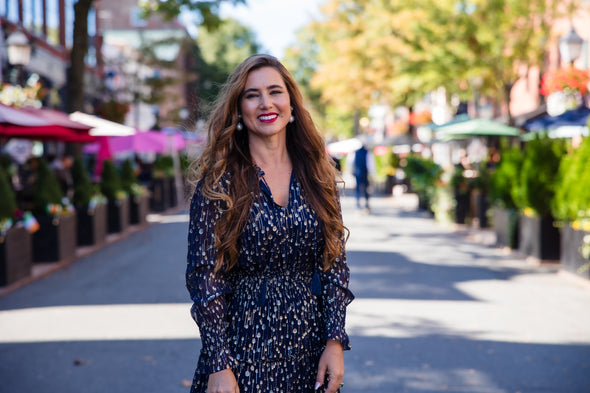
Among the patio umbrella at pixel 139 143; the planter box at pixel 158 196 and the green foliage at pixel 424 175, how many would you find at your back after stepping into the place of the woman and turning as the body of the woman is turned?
3

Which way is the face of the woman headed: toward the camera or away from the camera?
toward the camera

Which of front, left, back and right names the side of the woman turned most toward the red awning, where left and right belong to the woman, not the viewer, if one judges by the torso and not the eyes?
back

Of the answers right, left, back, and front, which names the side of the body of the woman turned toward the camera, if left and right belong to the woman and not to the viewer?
front

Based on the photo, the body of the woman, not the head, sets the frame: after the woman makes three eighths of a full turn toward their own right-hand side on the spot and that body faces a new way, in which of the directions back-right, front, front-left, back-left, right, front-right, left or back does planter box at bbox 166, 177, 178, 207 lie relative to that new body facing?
front-right

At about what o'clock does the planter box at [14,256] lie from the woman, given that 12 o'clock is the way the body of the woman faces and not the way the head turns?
The planter box is roughly at 5 o'clock from the woman.

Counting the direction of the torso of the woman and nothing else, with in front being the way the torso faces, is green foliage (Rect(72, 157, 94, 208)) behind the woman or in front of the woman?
behind

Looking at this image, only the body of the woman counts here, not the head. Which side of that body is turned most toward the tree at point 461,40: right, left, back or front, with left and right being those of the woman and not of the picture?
back

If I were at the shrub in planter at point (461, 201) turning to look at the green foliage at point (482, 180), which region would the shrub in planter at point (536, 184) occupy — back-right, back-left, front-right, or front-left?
front-right

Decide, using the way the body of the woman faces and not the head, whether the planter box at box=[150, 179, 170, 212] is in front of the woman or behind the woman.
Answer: behind

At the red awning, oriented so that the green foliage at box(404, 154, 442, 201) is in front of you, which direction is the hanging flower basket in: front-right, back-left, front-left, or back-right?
front-right

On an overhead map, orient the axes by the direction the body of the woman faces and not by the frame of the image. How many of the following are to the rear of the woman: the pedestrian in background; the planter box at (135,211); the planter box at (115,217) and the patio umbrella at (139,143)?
4

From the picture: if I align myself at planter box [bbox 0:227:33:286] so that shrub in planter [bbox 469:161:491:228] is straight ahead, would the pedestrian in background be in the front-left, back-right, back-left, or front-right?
front-left

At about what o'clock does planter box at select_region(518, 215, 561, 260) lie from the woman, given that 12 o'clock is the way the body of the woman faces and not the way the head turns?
The planter box is roughly at 7 o'clock from the woman.
